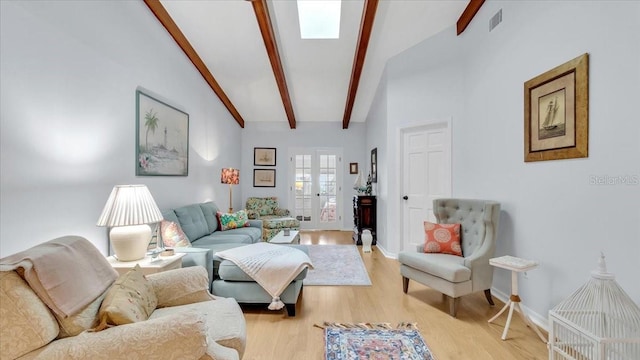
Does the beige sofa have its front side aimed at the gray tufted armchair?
yes

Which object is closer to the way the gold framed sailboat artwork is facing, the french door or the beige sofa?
the beige sofa

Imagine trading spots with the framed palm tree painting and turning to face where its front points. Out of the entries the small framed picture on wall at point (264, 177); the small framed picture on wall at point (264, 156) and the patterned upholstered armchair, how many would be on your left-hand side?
3

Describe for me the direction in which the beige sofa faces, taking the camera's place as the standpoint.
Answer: facing to the right of the viewer

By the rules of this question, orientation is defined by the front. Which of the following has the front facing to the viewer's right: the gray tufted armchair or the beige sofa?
the beige sofa

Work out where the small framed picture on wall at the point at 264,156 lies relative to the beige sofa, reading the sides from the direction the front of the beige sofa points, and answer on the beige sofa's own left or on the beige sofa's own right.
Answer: on the beige sofa's own left

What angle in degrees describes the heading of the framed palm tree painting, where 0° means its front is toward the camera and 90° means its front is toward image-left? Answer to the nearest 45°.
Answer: approximately 315°

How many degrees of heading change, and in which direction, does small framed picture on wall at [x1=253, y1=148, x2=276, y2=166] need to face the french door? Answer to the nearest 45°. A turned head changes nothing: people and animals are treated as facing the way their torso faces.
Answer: approximately 90° to its left

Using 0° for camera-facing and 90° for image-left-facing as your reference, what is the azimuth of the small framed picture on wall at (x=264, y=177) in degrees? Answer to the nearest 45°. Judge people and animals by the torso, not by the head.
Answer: approximately 0°

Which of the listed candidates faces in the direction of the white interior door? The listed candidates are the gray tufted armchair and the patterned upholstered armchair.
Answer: the patterned upholstered armchair

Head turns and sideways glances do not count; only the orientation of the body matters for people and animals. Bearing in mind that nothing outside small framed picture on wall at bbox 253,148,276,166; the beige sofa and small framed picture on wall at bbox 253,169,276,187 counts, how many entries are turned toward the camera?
2

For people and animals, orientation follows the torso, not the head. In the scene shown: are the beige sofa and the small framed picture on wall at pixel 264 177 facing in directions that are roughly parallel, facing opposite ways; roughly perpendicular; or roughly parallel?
roughly perpendicular

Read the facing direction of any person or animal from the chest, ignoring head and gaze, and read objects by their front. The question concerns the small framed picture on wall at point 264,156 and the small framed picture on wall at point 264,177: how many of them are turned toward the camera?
2
